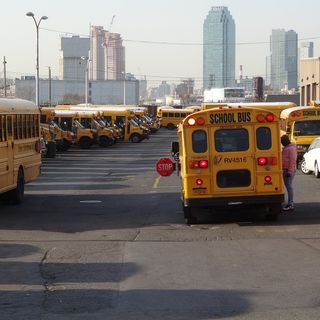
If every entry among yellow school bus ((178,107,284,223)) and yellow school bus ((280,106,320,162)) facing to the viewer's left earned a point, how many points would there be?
0

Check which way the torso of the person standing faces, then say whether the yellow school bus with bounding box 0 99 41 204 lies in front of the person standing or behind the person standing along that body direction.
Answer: in front

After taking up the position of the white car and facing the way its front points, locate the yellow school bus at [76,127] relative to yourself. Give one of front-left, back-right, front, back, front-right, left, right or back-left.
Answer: right

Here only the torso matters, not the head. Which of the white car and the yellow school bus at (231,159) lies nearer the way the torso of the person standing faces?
the yellow school bus

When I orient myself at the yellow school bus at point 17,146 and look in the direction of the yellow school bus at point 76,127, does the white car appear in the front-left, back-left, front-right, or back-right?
front-right

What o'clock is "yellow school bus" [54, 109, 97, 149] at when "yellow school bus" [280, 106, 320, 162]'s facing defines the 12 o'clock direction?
"yellow school bus" [54, 109, 97, 149] is roughly at 3 o'clock from "yellow school bus" [280, 106, 320, 162].

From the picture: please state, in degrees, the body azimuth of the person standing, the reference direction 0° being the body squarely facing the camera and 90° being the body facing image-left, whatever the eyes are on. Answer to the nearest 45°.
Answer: approximately 90°

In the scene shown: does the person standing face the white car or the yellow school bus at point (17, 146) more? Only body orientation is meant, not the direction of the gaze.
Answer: the yellow school bus

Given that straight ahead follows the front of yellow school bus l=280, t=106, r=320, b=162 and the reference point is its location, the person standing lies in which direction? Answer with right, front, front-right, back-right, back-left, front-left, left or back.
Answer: front-right

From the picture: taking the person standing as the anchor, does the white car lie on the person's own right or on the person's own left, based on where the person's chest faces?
on the person's own right

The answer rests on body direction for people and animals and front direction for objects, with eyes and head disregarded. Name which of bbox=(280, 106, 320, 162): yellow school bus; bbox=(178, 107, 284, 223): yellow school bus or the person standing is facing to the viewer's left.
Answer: the person standing

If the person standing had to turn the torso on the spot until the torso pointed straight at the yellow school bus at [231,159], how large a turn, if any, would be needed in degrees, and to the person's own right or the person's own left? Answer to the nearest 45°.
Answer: approximately 45° to the person's own left

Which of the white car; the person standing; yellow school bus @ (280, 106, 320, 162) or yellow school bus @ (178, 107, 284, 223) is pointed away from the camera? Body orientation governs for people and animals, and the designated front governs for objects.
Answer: yellow school bus @ (178, 107, 284, 223)

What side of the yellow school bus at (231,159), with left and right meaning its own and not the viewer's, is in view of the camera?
back

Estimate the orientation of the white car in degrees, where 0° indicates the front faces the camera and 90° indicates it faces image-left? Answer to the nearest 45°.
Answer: approximately 45°
